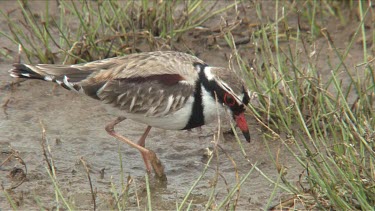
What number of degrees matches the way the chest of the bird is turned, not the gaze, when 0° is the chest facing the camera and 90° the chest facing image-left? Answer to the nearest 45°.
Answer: approximately 270°
